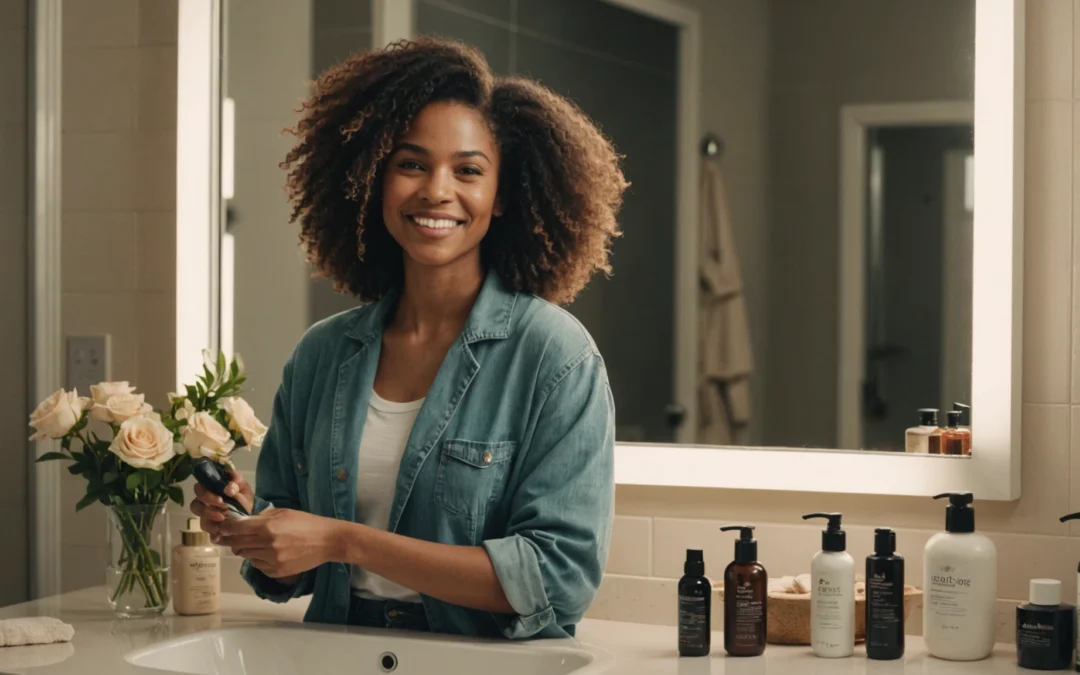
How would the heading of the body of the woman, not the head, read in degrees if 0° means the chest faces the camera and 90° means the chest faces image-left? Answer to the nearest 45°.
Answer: approximately 45°

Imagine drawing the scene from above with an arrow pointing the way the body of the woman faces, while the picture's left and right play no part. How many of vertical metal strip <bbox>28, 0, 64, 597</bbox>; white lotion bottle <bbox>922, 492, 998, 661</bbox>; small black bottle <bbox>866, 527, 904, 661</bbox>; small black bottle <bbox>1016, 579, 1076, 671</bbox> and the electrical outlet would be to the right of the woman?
2

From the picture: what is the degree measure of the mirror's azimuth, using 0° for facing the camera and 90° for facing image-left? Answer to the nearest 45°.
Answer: approximately 0°

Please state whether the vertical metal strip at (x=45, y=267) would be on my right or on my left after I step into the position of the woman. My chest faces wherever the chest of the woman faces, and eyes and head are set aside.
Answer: on my right

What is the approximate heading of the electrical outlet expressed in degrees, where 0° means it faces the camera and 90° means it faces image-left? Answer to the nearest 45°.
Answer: approximately 0°

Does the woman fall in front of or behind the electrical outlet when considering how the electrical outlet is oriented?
in front

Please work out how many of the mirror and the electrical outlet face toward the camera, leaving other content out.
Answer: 2

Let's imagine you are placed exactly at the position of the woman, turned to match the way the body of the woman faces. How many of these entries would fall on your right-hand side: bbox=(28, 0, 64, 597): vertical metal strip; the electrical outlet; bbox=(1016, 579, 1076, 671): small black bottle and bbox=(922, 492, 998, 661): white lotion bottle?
2

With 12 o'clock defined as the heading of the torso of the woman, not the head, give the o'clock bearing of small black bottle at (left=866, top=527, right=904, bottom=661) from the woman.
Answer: The small black bottle is roughly at 8 o'clock from the woman.

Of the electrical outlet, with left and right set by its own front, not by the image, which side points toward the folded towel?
front
